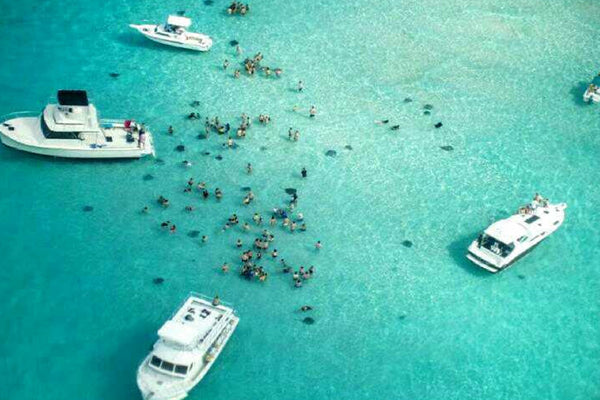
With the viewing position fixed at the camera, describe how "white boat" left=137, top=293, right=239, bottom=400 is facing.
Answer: facing the viewer and to the left of the viewer
